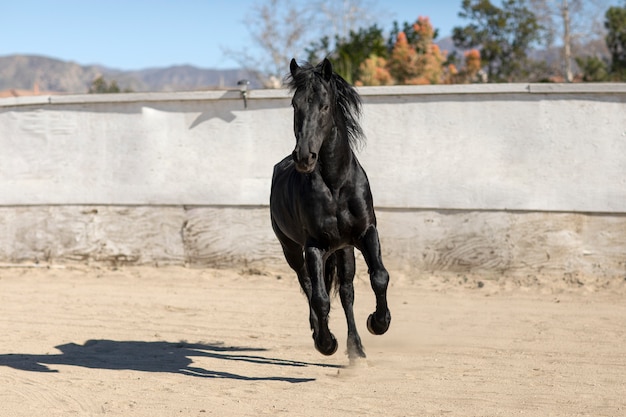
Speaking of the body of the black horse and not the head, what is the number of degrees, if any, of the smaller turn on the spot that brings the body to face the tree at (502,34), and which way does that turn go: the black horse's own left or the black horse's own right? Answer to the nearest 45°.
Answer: approximately 180°

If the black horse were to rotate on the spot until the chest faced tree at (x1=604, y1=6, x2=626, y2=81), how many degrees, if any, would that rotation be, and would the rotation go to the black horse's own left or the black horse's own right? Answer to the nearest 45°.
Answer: approximately 135° to the black horse's own left

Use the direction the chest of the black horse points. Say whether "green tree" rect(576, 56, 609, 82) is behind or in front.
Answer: behind

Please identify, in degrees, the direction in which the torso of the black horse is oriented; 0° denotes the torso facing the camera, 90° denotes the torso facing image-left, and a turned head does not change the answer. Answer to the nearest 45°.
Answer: approximately 0°

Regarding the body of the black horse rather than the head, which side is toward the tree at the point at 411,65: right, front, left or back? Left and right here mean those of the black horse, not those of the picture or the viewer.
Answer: back

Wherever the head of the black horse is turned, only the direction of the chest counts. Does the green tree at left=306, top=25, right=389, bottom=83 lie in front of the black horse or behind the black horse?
behind
